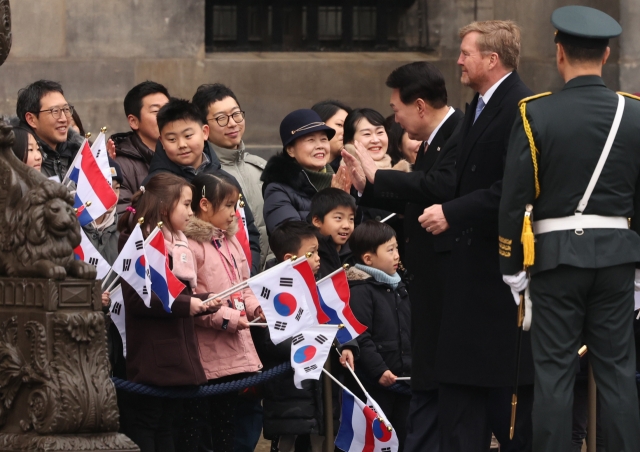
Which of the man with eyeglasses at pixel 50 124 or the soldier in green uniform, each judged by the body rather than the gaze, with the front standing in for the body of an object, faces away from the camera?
the soldier in green uniform

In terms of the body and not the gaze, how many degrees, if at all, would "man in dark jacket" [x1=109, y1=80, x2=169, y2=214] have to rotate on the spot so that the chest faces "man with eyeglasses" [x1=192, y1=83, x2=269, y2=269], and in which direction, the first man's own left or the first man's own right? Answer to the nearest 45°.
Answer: approximately 45° to the first man's own left

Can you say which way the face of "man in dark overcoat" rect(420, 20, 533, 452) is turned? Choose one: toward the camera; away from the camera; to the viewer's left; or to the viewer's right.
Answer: to the viewer's left

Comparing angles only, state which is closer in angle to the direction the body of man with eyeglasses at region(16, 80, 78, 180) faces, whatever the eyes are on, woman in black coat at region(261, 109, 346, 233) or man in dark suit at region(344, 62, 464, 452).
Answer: the man in dark suit

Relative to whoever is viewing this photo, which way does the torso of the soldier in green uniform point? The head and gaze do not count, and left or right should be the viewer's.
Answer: facing away from the viewer

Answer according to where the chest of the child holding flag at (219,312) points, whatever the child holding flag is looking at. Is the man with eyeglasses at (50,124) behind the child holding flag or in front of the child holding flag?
behind

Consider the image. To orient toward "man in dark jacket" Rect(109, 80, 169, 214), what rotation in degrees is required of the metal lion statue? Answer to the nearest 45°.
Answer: approximately 135° to its left

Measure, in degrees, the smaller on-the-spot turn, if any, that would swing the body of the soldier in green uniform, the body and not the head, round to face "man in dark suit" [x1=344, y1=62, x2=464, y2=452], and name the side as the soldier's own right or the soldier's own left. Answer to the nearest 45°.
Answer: approximately 45° to the soldier's own left

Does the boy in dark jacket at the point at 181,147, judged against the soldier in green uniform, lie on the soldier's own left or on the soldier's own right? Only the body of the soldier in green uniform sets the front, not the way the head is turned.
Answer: on the soldier's own left

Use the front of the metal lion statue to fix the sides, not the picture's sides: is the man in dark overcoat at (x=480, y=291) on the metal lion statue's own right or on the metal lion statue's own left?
on the metal lion statue's own left
